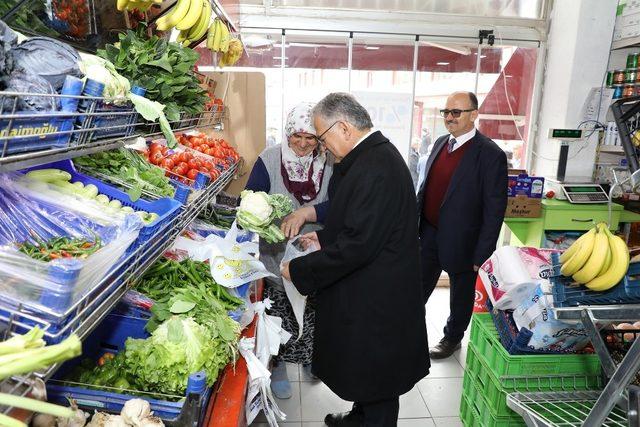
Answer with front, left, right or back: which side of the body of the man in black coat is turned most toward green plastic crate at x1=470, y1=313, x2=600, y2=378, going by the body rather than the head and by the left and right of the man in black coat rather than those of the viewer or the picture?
back

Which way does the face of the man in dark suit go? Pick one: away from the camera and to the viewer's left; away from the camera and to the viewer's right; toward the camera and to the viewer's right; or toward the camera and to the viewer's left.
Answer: toward the camera and to the viewer's left

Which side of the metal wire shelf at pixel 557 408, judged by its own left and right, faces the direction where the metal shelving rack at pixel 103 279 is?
front

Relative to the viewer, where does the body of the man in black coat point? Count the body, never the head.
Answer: to the viewer's left

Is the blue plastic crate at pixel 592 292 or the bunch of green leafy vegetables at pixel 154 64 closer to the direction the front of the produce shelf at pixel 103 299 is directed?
the blue plastic crate

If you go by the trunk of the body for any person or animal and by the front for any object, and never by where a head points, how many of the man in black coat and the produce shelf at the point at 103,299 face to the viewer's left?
1

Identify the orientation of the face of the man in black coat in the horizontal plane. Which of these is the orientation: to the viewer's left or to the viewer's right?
to the viewer's left
